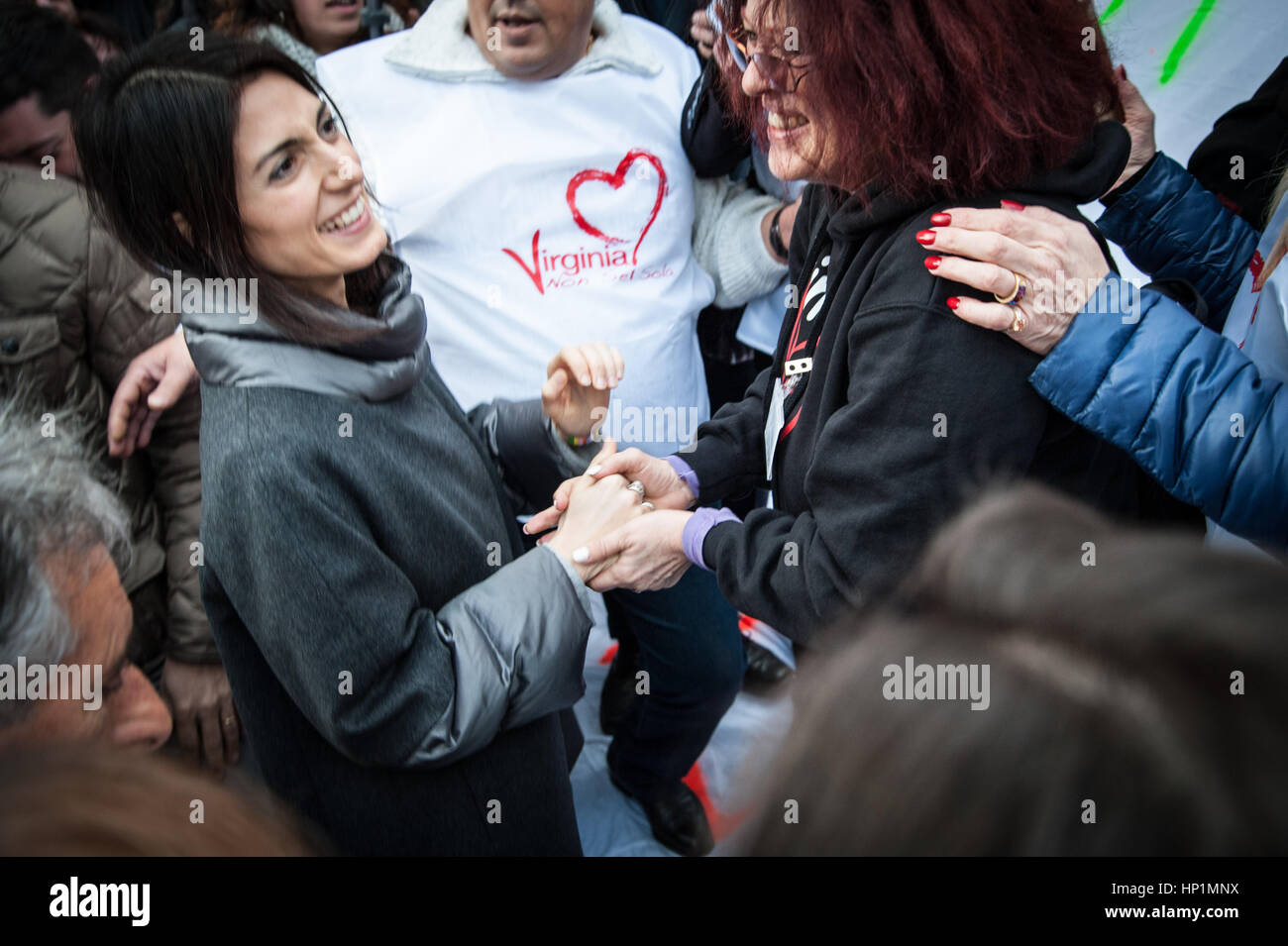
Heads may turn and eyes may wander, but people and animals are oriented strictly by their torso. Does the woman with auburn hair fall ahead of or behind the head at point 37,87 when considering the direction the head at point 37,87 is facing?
ahead

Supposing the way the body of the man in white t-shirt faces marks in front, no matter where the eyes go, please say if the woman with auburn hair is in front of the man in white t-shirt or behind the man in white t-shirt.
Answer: in front

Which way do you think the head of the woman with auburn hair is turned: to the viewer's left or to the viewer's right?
to the viewer's left

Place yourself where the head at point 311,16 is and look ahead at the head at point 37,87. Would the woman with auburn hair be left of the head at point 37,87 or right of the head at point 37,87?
left

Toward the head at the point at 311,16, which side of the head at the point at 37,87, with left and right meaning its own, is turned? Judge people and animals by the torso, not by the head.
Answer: left

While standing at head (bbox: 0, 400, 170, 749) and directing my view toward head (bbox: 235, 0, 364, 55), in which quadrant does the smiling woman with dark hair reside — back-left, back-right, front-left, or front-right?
front-right

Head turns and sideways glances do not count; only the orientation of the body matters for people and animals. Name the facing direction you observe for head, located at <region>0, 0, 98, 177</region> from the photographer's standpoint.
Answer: facing the viewer and to the right of the viewer

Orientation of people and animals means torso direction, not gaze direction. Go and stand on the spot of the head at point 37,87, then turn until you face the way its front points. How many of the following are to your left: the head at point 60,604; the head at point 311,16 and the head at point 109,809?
1

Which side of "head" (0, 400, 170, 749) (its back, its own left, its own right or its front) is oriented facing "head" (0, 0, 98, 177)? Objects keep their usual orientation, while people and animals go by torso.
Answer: left

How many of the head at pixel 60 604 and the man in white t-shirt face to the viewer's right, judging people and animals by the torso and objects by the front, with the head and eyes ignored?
1

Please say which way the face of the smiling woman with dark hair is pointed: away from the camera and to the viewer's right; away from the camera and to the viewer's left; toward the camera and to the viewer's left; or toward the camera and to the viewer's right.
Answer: toward the camera and to the viewer's right

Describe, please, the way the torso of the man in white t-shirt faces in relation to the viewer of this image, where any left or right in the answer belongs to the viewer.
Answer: facing the viewer

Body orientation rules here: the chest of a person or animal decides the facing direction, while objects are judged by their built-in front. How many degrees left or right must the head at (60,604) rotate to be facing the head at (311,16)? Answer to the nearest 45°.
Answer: approximately 90° to its left

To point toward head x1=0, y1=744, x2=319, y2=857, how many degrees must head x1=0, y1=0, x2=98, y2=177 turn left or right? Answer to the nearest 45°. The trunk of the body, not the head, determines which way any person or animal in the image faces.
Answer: approximately 45° to its right

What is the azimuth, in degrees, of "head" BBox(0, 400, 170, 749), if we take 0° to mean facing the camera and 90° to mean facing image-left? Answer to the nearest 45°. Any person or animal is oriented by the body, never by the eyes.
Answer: approximately 270°
